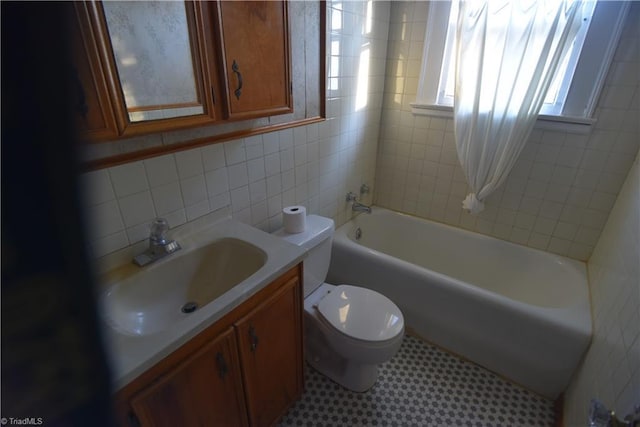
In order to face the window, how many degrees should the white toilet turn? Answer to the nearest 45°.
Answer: approximately 90° to its left

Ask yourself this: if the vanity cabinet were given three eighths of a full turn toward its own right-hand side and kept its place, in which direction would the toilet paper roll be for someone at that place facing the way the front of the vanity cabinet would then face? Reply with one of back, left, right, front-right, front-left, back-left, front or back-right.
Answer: back-right

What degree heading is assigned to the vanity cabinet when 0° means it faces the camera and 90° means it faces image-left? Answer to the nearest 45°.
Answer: approximately 315°

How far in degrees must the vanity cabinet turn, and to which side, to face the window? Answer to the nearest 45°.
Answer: approximately 45° to its left

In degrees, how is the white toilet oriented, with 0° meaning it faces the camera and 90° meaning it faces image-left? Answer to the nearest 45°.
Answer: approximately 315°

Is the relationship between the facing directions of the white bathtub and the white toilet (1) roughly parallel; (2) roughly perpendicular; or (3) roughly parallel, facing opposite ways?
roughly perpendicular

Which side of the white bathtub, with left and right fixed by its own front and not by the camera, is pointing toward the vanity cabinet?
front

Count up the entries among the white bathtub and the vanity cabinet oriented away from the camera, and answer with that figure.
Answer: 0

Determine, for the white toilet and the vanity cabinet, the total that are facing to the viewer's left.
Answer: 0
